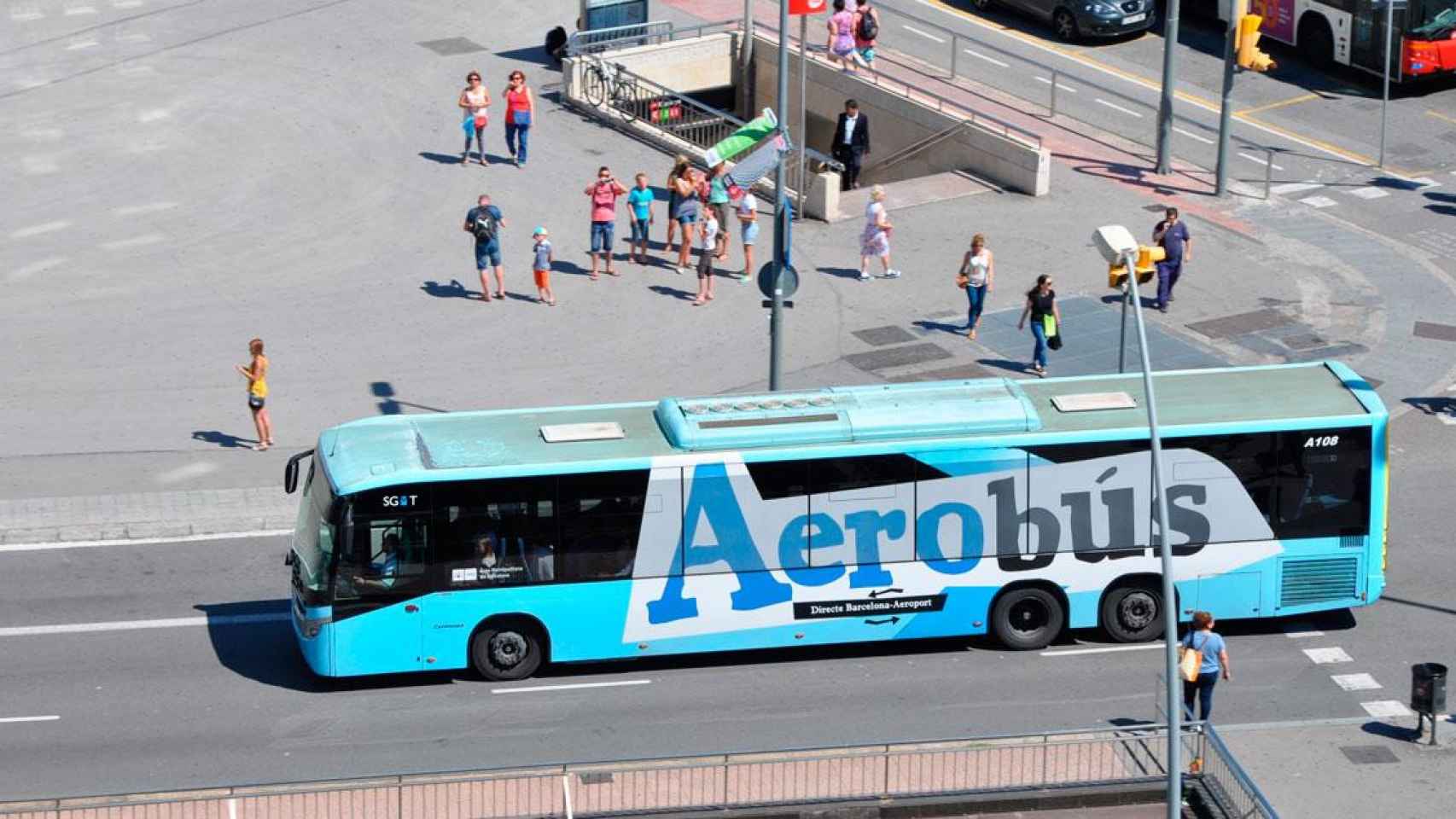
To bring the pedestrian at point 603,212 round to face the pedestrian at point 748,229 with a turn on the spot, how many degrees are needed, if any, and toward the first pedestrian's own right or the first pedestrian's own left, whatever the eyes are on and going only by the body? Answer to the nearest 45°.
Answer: approximately 90° to the first pedestrian's own left

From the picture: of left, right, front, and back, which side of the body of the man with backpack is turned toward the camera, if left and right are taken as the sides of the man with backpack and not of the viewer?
back

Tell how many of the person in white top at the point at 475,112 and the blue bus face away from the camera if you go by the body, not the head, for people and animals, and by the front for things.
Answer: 0

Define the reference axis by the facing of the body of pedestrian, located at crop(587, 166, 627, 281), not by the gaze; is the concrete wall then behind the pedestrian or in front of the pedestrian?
behind

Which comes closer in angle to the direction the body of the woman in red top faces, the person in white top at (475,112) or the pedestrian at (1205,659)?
the pedestrian

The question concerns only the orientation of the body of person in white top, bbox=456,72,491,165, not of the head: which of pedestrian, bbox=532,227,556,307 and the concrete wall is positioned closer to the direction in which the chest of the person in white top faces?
the pedestrian

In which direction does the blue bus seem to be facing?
to the viewer's left

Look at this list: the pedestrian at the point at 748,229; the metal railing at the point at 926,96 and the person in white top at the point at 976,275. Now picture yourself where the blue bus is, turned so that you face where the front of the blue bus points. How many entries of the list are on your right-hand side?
3

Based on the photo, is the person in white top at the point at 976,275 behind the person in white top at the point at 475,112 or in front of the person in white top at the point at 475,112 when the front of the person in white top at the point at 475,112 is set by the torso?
in front

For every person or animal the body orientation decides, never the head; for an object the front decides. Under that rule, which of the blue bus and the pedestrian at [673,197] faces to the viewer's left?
the blue bus
